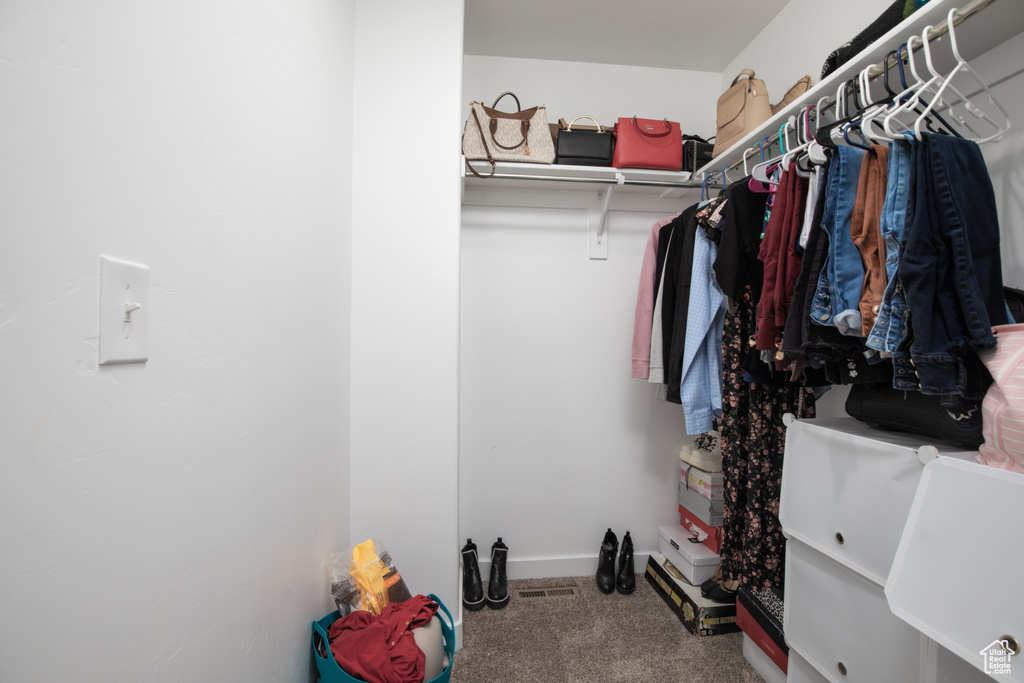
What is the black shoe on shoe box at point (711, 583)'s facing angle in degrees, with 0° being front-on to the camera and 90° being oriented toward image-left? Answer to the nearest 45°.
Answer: approximately 45°

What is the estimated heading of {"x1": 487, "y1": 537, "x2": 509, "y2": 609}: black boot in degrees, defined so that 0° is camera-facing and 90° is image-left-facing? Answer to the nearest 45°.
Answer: approximately 0°
